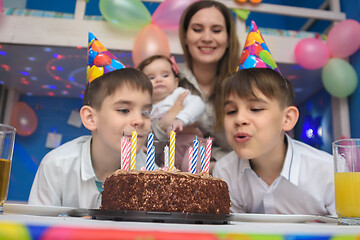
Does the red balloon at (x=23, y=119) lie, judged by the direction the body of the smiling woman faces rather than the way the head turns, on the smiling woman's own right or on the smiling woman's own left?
on the smiling woman's own right

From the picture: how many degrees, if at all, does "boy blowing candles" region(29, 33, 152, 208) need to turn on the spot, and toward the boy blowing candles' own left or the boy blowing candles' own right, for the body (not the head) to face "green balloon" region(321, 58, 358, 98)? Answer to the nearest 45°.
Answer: approximately 90° to the boy blowing candles' own left

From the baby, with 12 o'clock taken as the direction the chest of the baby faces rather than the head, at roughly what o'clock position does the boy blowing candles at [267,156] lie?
The boy blowing candles is roughly at 11 o'clock from the baby.

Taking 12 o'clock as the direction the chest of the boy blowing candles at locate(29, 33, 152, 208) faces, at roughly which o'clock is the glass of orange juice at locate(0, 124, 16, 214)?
The glass of orange juice is roughly at 2 o'clock from the boy blowing candles.

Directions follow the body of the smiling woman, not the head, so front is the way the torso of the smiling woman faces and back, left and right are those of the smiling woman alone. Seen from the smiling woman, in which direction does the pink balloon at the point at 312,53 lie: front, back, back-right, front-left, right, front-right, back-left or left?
back-left

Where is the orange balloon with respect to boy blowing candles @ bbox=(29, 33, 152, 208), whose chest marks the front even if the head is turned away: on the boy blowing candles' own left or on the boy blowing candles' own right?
on the boy blowing candles' own left
